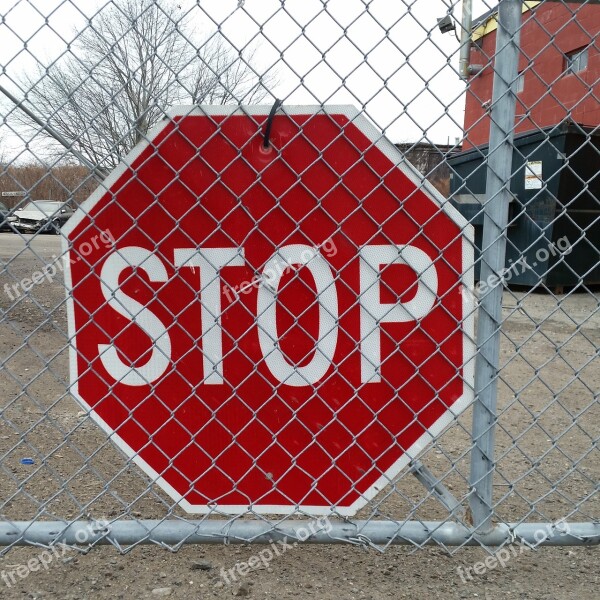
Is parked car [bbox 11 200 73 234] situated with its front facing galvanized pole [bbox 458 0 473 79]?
no

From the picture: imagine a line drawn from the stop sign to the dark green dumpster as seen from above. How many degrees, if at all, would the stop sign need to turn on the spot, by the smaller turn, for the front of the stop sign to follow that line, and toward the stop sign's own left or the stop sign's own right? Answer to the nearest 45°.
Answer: approximately 135° to the stop sign's own left

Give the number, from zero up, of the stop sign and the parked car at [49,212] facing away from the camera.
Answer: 0

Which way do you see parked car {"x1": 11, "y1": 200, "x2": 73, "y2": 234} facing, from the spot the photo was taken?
facing the viewer and to the left of the viewer

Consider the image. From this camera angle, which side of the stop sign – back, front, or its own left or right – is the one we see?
front

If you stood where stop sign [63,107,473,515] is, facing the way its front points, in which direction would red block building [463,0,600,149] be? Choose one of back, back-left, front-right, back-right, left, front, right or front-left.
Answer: back-left
